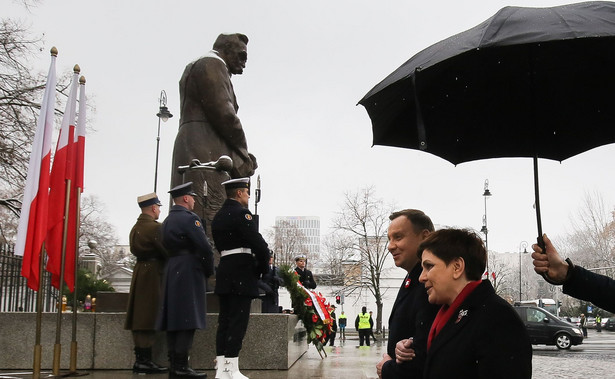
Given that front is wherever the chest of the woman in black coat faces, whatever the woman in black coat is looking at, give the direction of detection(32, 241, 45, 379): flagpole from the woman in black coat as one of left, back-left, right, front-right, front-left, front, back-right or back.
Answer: front-right

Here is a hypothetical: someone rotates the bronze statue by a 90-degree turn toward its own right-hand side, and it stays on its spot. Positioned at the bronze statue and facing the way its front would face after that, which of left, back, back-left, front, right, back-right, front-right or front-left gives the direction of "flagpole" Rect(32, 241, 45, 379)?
front-right

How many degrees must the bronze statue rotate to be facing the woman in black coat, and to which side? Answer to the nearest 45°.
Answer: approximately 90° to its right

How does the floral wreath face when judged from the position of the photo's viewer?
facing to the right of the viewer

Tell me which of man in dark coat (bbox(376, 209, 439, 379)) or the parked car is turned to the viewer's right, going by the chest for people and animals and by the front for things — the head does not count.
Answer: the parked car

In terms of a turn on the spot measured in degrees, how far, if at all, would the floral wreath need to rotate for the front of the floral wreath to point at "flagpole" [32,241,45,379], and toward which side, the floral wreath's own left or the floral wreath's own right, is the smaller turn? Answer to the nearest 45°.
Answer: approximately 135° to the floral wreath's own right

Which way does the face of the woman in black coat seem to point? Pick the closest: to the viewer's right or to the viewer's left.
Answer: to the viewer's left

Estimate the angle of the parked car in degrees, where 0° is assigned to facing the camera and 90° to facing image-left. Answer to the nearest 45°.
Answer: approximately 270°
